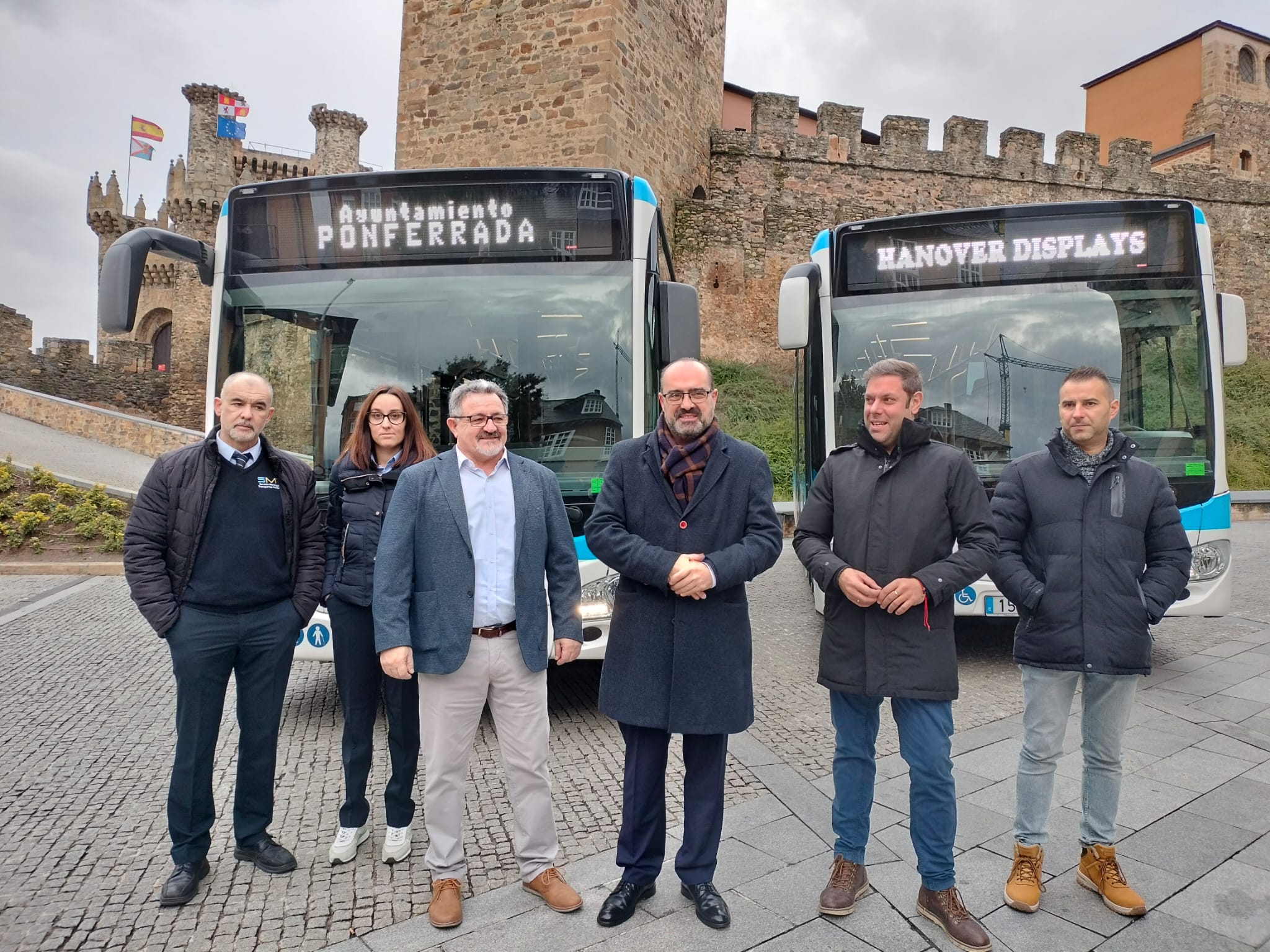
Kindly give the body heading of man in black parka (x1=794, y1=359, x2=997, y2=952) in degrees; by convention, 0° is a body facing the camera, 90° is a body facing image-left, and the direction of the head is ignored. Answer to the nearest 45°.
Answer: approximately 0°

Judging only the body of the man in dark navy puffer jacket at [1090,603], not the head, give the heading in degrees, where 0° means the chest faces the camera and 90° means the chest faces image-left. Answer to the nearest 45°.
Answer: approximately 0°

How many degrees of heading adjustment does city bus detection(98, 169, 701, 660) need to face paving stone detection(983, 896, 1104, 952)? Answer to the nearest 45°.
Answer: approximately 45° to its left
